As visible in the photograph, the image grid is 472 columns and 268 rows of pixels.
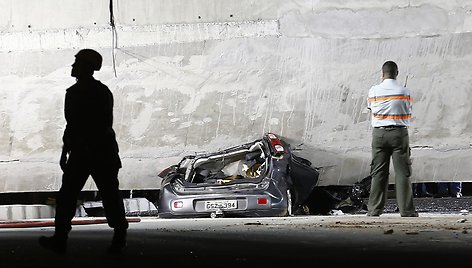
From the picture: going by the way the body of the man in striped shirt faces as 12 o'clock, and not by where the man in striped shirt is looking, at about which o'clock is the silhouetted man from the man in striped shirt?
The silhouetted man is roughly at 7 o'clock from the man in striped shirt.

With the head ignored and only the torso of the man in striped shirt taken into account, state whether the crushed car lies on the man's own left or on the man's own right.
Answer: on the man's own left

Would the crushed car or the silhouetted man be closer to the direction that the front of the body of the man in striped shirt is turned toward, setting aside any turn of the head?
the crushed car

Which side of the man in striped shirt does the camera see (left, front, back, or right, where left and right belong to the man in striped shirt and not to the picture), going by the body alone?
back

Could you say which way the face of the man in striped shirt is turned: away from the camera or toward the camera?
away from the camera

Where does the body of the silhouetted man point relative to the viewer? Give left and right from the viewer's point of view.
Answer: facing to the left of the viewer

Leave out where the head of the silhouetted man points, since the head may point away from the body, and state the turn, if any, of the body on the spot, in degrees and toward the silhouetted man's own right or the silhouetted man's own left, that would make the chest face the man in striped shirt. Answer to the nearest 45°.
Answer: approximately 135° to the silhouetted man's own right
